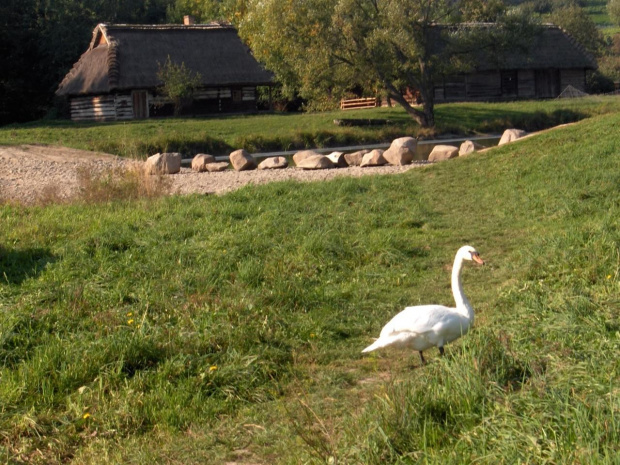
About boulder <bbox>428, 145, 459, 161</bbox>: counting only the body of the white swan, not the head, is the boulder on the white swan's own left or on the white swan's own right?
on the white swan's own left

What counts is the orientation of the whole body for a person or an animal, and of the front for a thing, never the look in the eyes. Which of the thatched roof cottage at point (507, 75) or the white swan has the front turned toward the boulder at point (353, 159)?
the thatched roof cottage

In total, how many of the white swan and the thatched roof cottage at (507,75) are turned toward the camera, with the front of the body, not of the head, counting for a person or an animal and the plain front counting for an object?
1

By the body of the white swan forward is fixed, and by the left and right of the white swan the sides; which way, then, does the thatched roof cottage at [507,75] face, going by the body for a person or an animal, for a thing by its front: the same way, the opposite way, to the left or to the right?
to the right

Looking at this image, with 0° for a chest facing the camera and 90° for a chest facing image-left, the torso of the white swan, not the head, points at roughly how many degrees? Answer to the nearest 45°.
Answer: approximately 270°

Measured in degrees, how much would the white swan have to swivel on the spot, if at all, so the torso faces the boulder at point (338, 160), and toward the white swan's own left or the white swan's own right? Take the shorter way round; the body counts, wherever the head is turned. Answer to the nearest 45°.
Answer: approximately 90° to the white swan's own left

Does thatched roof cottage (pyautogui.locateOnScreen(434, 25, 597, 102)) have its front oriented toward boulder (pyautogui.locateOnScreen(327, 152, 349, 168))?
yes
